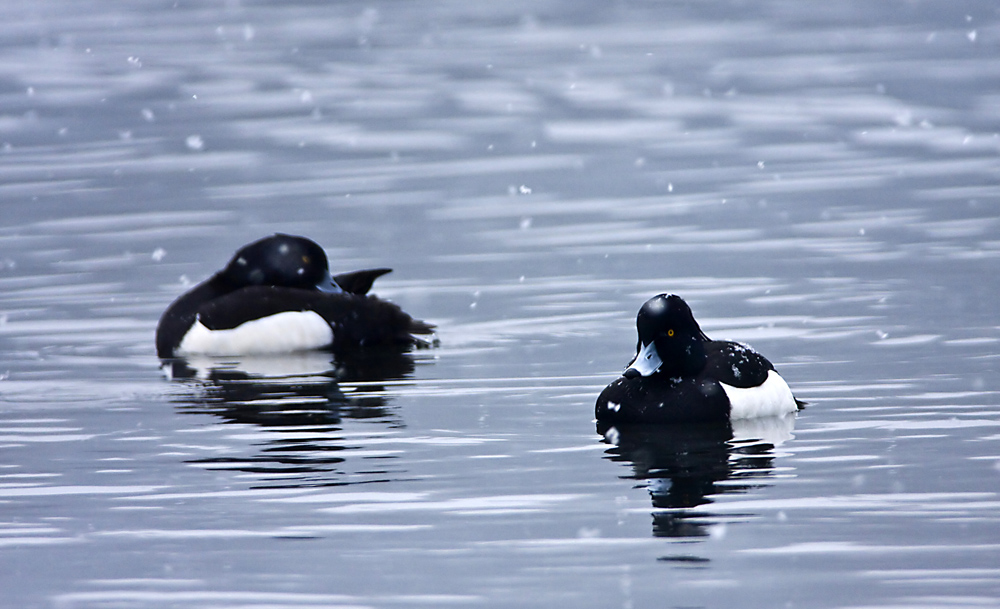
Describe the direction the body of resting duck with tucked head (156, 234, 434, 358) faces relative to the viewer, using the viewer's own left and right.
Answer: facing to the left of the viewer

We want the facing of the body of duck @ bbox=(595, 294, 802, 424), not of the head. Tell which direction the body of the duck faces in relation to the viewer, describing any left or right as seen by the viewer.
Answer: facing the viewer and to the left of the viewer
